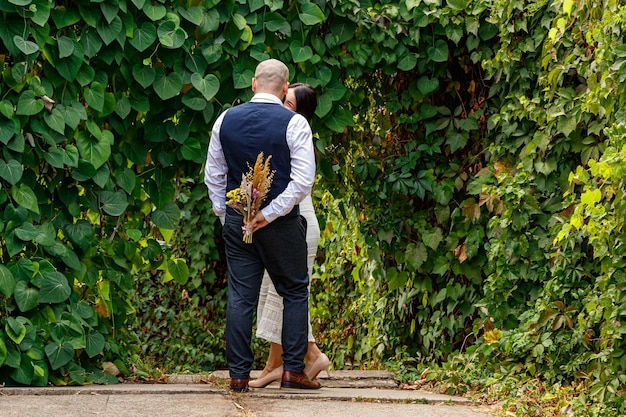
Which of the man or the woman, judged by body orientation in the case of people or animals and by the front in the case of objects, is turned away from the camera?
the man

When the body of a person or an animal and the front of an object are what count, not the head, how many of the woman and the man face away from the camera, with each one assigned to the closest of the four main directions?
1

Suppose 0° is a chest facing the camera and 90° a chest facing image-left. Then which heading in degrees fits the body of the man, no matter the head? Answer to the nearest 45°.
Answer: approximately 180°

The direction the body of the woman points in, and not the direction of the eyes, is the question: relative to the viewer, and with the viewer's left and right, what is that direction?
facing the viewer and to the left of the viewer
